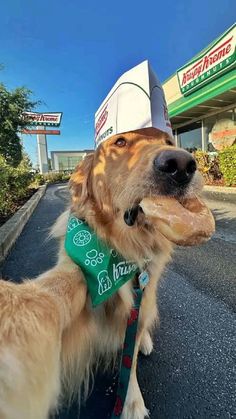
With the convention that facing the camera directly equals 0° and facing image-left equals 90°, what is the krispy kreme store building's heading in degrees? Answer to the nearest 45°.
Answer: approximately 45°

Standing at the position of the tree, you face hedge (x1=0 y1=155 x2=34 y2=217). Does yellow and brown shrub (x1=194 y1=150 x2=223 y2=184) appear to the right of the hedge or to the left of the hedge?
left

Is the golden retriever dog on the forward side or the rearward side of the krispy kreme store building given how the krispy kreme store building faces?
on the forward side

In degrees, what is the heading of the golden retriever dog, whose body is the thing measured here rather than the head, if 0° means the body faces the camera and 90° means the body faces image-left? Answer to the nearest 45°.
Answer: approximately 315°

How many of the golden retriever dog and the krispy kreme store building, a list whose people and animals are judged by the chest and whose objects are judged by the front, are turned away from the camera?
0

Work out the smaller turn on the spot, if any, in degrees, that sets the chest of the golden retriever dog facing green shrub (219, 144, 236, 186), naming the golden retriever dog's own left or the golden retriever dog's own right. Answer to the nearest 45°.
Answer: approximately 90° to the golden retriever dog's own left

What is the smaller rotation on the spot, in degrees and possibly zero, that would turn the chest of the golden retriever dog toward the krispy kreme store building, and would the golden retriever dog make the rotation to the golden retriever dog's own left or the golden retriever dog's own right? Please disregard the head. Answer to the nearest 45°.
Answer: approximately 90° to the golden retriever dog's own left

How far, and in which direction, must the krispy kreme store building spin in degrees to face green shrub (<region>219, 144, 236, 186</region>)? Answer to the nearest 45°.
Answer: approximately 45° to its left
